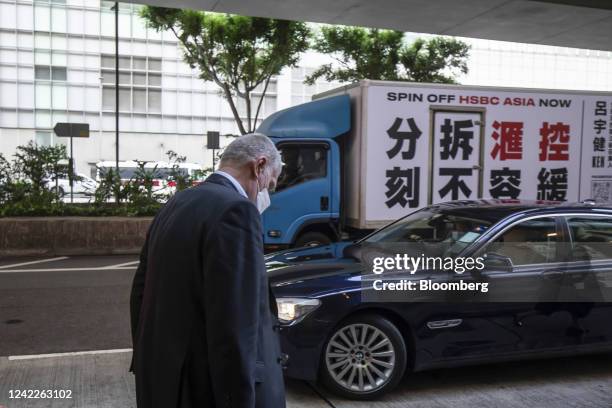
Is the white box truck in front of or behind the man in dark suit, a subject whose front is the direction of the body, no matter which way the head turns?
in front

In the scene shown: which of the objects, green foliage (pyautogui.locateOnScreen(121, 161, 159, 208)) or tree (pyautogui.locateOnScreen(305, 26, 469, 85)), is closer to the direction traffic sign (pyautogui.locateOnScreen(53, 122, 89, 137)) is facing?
the tree

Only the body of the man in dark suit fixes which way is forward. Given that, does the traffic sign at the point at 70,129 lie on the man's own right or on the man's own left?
on the man's own left

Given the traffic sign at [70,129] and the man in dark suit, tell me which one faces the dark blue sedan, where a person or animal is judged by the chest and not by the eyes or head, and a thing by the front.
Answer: the man in dark suit

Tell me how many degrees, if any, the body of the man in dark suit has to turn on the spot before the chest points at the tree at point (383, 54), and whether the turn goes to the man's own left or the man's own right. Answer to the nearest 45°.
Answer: approximately 45° to the man's own left

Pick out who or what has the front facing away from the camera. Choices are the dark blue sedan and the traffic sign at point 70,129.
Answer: the traffic sign

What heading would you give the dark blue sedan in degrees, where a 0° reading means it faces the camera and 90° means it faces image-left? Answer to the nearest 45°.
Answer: approximately 45°

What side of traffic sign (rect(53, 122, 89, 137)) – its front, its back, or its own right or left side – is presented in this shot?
back

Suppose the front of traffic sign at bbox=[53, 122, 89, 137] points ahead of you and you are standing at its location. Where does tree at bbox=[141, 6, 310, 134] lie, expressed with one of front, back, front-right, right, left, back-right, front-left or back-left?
front-right

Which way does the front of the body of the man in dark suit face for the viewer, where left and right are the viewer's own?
facing away from the viewer and to the right of the viewer

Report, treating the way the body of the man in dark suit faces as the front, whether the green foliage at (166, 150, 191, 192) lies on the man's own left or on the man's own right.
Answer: on the man's own left

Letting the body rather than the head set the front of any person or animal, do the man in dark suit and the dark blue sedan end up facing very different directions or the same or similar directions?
very different directions

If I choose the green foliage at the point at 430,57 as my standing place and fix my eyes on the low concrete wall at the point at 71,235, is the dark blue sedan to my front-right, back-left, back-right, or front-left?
front-left

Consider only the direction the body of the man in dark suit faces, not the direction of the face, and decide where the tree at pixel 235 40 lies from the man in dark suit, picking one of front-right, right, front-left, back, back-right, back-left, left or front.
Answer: front-left
